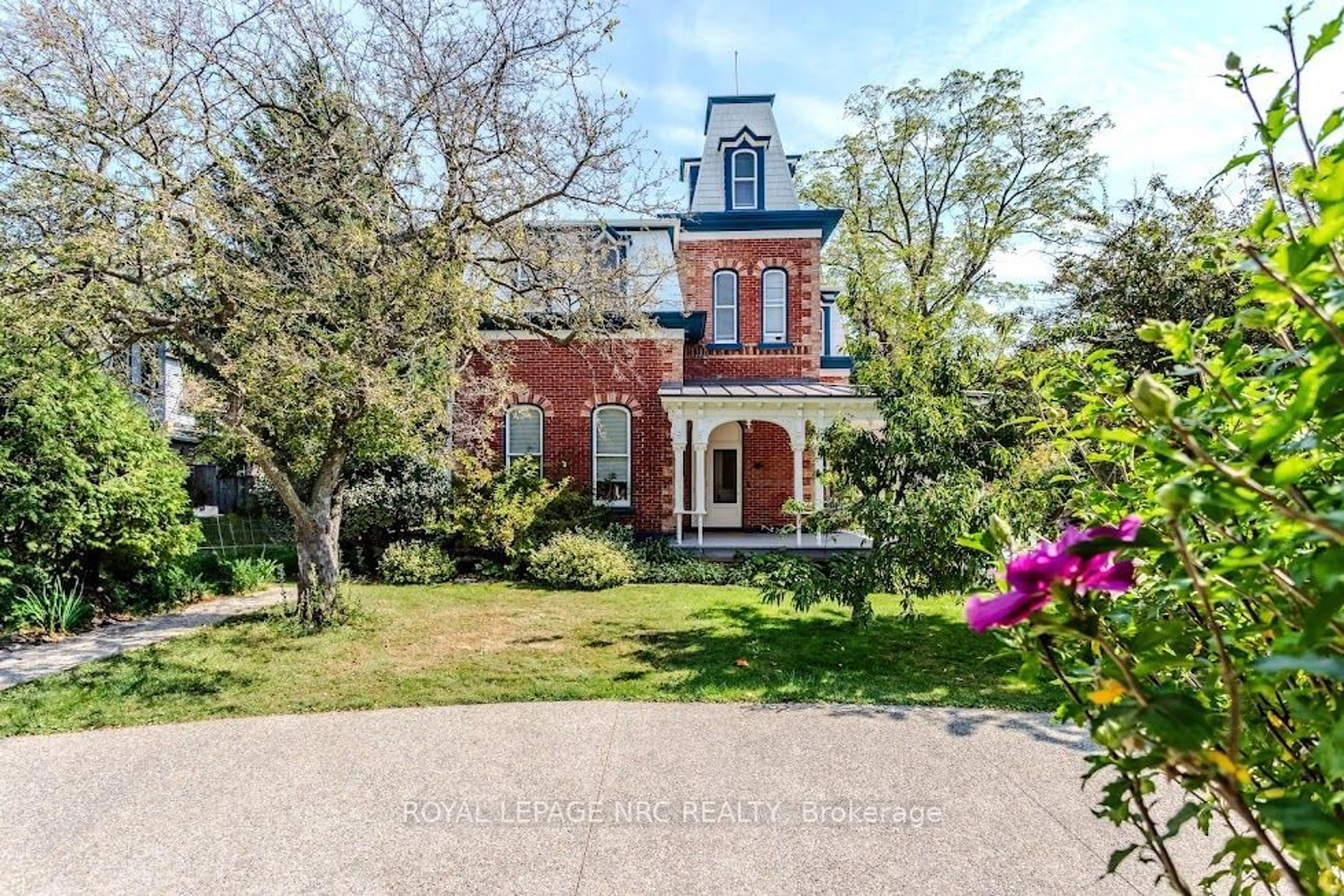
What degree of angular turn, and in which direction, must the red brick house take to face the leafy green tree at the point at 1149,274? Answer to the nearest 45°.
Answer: approximately 45° to its left

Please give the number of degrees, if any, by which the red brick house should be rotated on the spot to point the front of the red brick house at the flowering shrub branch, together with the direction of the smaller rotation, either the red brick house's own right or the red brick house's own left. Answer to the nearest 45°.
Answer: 0° — it already faces it

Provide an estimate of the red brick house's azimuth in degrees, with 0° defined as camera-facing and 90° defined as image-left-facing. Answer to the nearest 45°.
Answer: approximately 0°

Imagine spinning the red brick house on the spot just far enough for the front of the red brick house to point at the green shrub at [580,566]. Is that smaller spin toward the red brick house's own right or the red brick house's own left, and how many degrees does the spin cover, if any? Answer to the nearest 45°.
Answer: approximately 45° to the red brick house's own right

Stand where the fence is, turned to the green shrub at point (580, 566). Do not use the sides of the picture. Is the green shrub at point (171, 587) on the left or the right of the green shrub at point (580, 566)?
right

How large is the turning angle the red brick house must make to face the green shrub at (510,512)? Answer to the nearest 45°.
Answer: approximately 45° to its right

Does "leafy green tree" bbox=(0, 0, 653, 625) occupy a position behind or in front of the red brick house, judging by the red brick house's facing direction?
in front

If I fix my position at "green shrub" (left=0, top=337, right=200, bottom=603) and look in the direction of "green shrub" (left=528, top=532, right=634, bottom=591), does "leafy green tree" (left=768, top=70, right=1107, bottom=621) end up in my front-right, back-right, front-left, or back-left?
front-right

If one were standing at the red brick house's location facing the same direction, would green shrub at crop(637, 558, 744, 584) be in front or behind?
in front

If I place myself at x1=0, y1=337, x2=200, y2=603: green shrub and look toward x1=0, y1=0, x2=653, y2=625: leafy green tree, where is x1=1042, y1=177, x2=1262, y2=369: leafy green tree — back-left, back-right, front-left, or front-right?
front-left

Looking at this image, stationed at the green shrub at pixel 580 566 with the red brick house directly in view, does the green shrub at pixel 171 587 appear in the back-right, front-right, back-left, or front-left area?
back-left

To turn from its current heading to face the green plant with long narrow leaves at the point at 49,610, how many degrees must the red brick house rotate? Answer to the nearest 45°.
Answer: approximately 45° to its right

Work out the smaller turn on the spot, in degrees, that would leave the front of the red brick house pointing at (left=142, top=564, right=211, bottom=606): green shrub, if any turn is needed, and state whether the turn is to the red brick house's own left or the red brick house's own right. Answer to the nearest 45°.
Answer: approximately 45° to the red brick house's own right

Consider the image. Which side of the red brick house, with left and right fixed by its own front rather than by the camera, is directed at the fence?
right

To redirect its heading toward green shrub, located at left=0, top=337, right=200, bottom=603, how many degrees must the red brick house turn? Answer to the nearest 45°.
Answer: approximately 45° to its right
